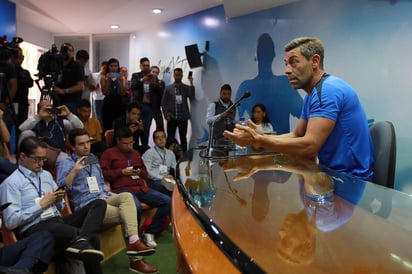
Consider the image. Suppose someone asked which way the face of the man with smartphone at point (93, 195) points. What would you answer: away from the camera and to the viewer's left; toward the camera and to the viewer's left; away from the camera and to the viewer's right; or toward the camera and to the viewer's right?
toward the camera and to the viewer's right

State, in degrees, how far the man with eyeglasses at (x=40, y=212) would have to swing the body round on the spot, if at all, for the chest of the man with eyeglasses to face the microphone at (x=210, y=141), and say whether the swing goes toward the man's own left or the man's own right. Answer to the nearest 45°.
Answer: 0° — they already face it

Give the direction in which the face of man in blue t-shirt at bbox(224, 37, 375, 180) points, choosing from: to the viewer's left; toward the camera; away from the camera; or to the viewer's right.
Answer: to the viewer's left

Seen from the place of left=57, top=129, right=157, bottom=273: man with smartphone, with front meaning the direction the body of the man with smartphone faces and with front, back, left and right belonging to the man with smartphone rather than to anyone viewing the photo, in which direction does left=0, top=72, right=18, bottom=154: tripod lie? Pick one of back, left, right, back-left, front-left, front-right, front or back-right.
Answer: back

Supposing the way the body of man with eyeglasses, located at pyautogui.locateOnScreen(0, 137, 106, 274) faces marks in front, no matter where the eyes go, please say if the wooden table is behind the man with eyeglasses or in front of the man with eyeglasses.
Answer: in front

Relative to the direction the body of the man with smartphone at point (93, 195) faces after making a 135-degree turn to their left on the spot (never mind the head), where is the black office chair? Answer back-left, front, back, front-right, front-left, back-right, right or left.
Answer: back-right

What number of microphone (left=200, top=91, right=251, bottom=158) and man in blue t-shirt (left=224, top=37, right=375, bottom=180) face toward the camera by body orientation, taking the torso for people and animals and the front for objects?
0

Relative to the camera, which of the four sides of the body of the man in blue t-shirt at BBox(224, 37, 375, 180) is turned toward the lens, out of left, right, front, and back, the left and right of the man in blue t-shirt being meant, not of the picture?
left

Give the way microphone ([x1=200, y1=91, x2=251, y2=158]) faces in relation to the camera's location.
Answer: facing to the right of the viewer

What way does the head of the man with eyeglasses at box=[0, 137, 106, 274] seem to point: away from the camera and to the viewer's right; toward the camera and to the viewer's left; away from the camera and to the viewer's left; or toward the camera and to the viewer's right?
toward the camera and to the viewer's right

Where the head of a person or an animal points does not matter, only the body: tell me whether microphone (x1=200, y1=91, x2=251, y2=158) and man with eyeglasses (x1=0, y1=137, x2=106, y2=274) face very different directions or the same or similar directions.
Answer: same or similar directions

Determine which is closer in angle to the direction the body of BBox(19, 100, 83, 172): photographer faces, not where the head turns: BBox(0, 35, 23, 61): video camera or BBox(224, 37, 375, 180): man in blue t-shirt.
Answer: the man in blue t-shirt

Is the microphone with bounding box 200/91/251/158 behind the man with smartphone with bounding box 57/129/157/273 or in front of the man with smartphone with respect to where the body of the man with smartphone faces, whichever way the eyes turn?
in front

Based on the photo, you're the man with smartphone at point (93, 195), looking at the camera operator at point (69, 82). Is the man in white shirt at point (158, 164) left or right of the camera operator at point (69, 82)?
right
